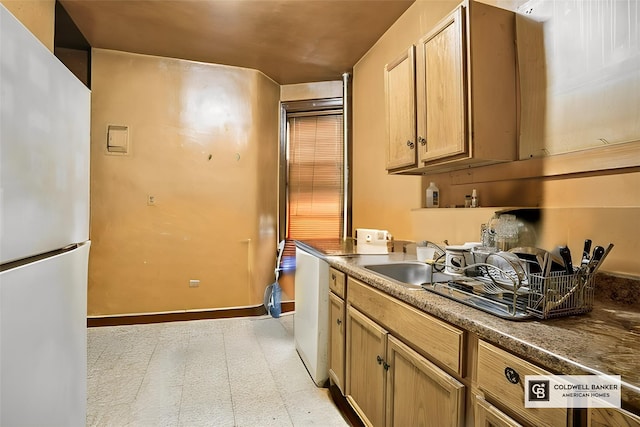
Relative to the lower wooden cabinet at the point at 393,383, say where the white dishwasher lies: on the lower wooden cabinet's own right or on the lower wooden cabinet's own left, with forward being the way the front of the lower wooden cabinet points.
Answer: on the lower wooden cabinet's own right

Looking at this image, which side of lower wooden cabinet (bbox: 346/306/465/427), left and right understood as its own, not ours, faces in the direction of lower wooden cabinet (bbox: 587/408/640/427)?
left

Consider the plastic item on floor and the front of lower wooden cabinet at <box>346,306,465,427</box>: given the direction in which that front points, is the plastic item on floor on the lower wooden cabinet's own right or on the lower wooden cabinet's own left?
on the lower wooden cabinet's own right
